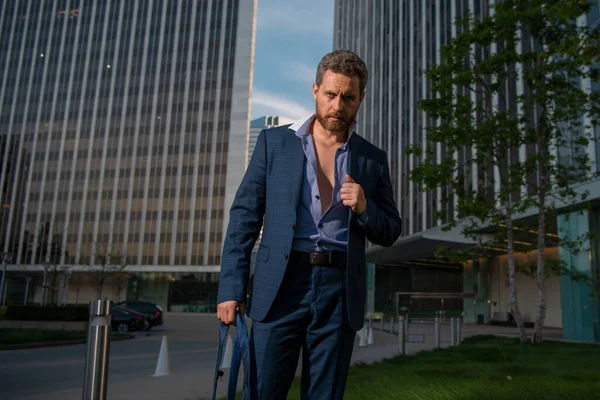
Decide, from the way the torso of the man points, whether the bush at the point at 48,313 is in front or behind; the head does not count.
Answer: behind

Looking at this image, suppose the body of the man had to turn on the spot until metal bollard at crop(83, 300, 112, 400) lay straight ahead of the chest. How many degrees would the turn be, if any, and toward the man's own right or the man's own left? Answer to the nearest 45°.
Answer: approximately 135° to the man's own right

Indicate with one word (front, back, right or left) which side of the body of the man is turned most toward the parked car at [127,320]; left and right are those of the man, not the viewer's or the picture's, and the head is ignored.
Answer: back

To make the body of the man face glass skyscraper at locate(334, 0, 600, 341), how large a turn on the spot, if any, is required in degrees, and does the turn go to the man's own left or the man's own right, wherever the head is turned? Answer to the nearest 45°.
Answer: approximately 180°

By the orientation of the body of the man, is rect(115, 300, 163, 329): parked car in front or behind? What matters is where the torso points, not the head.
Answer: behind

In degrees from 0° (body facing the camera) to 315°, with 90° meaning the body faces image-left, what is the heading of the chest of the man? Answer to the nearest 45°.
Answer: approximately 0°
